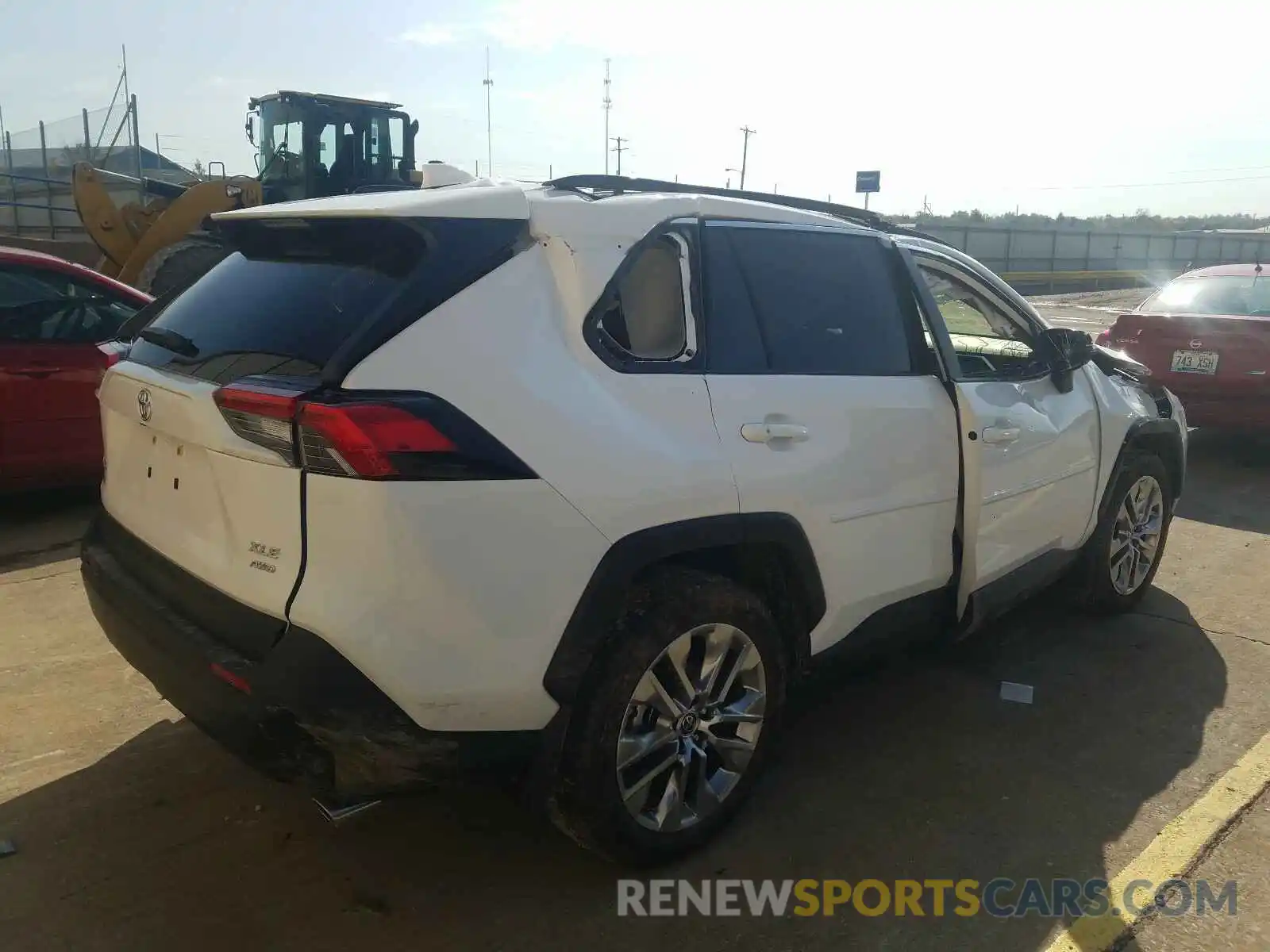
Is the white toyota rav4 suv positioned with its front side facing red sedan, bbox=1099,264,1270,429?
yes

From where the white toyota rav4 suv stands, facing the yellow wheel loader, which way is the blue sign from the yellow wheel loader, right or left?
right

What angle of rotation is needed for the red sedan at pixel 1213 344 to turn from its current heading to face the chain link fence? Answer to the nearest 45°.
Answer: approximately 135° to its left

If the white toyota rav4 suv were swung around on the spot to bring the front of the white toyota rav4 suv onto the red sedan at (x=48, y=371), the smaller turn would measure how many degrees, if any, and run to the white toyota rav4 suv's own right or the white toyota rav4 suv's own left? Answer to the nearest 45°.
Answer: approximately 90° to the white toyota rav4 suv's own left

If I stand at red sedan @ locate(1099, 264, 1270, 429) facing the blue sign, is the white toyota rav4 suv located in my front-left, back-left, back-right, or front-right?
back-left

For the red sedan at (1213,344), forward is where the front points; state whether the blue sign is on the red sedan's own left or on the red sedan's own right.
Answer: on the red sedan's own left

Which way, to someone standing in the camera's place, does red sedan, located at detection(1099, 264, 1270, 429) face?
facing away from the viewer and to the right of the viewer

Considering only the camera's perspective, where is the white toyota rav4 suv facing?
facing away from the viewer and to the right of the viewer

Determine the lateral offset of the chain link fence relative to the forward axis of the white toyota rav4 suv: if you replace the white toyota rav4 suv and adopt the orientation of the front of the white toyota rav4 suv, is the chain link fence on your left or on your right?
on your left
